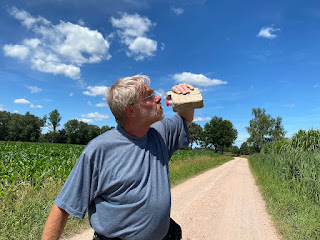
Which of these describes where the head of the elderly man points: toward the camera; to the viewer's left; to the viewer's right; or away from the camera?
to the viewer's right

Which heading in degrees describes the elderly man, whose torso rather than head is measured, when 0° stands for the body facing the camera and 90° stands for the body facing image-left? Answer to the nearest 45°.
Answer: approximately 315°
